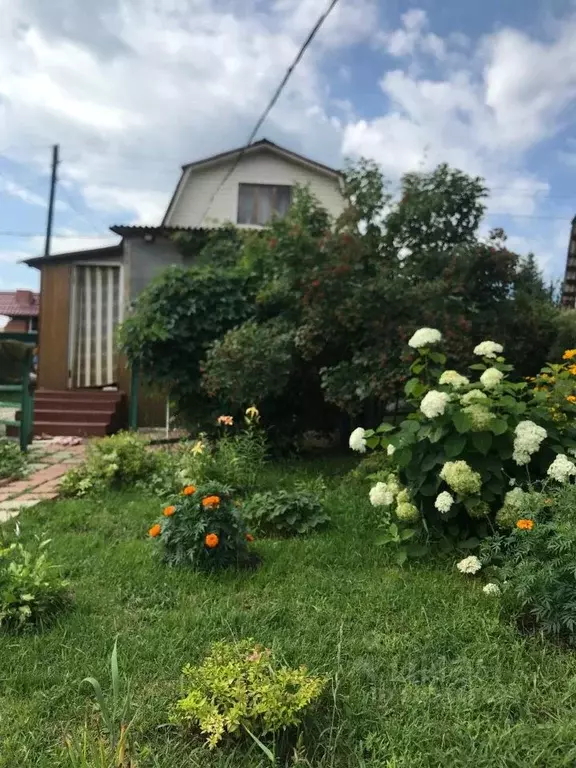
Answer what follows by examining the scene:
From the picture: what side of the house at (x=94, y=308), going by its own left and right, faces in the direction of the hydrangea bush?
front

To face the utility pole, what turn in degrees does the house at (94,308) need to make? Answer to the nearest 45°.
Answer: approximately 180°

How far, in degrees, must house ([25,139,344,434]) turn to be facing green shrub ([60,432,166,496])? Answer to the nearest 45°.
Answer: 0° — it already faces it

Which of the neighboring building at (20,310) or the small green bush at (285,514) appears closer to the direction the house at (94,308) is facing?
the small green bush

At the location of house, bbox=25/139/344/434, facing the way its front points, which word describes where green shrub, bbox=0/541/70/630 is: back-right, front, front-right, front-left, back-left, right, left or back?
front

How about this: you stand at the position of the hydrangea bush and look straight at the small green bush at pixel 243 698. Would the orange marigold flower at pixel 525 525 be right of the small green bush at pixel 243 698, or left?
left

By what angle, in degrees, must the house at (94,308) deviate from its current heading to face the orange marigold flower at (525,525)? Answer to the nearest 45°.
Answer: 0° — it already faces it

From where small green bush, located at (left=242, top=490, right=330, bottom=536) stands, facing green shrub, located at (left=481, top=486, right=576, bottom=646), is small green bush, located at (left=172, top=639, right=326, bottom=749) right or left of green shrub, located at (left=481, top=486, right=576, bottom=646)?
right

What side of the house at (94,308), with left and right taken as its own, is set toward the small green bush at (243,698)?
front

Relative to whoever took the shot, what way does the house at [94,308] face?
facing the viewer

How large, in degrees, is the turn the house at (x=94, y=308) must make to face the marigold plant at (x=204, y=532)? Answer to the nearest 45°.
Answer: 0° — it already faces it

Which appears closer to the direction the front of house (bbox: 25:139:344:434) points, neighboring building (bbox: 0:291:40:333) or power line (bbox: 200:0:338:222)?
the power line

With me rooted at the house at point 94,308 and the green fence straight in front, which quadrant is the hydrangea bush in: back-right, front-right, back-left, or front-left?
front-left

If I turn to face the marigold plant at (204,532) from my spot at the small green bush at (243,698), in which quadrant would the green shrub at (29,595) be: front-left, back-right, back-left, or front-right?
front-left

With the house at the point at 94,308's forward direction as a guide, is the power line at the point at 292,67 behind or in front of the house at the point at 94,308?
in front
